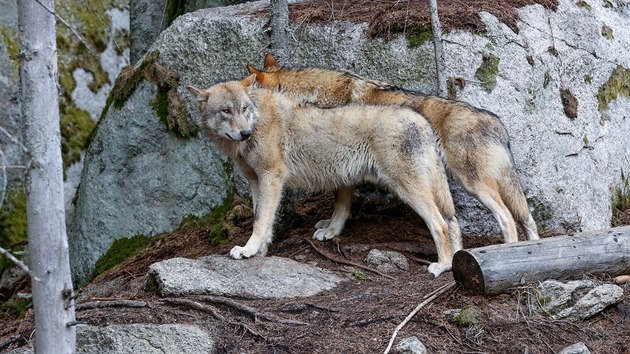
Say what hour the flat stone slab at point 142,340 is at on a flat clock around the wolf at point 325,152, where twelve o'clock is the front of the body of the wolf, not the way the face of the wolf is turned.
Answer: The flat stone slab is roughly at 10 o'clock from the wolf.

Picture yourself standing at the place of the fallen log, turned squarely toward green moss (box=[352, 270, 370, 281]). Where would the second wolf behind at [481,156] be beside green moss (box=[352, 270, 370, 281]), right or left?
right

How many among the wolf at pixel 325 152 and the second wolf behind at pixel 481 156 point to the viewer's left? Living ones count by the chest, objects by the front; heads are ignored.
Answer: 2

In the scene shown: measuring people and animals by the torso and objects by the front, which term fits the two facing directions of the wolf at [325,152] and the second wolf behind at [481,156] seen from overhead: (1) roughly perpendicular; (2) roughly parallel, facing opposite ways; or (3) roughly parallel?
roughly parallel

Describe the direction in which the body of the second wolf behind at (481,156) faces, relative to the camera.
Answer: to the viewer's left

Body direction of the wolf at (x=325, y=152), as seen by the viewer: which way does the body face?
to the viewer's left

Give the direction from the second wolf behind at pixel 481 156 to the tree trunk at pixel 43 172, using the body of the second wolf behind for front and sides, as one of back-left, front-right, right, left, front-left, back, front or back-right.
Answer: front-left

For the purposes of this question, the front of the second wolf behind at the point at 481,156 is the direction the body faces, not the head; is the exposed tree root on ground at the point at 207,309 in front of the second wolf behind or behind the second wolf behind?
in front

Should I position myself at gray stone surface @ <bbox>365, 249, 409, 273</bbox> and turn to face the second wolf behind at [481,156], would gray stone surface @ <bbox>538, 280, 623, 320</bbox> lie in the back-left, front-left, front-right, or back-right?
back-right

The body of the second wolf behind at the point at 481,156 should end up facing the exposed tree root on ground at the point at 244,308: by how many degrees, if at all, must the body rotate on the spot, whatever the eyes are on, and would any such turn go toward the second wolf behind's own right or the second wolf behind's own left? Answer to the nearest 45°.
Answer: approximately 45° to the second wolf behind's own left

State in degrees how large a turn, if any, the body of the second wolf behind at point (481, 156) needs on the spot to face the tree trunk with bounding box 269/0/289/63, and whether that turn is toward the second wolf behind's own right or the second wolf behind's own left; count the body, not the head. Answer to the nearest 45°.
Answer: approximately 45° to the second wolf behind's own right

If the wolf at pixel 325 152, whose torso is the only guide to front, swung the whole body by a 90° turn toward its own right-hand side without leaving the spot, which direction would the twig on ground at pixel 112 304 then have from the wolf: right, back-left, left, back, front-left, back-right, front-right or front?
back-left

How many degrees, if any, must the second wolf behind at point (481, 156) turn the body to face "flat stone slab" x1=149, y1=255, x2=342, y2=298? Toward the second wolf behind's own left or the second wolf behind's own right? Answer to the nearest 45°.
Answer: approximately 45° to the second wolf behind's own left

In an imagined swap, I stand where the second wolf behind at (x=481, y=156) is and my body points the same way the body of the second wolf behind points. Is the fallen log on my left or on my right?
on my left
